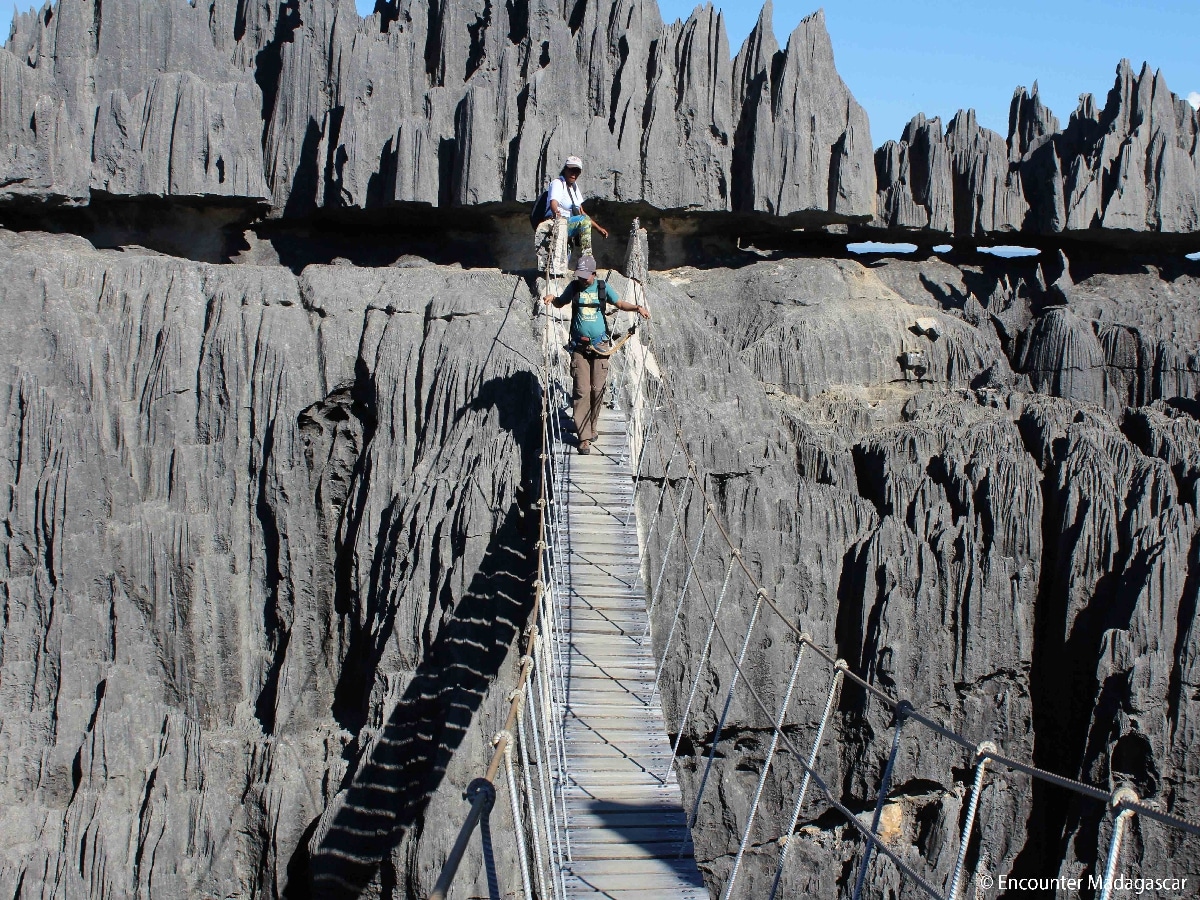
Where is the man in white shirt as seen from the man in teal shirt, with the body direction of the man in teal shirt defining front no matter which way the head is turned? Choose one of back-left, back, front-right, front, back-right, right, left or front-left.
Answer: back

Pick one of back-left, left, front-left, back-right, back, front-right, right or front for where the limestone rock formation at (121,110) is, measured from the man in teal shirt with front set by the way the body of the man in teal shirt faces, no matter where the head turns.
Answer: back-right

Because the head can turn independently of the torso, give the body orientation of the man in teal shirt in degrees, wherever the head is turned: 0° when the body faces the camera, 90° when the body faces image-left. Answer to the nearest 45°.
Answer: approximately 0°

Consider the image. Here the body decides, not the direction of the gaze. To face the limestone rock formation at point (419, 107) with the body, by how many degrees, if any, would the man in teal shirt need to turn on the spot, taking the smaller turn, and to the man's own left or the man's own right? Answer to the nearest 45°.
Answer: approximately 180°

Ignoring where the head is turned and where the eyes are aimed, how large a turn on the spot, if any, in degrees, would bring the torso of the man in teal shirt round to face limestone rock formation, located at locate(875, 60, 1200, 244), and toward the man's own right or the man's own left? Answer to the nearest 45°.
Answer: approximately 135° to the man's own left

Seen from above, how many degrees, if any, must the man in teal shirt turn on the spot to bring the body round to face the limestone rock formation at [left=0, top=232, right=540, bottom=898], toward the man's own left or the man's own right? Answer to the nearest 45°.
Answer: approximately 135° to the man's own right

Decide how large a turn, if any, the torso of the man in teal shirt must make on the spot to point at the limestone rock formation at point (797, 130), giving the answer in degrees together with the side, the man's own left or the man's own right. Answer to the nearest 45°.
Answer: approximately 180°
